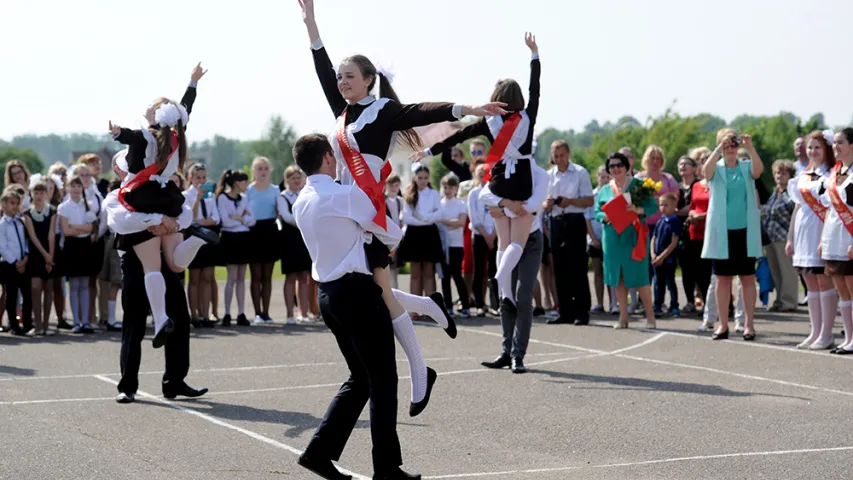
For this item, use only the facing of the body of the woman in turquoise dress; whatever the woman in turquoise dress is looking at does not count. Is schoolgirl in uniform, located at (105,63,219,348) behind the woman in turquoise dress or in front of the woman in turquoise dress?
in front

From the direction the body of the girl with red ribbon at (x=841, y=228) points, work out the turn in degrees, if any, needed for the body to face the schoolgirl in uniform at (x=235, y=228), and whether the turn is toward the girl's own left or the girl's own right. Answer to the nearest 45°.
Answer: approximately 45° to the girl's own right

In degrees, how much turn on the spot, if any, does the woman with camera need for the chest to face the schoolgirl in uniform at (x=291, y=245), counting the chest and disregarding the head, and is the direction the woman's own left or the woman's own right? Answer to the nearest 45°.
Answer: approximately 90° to the woman's own right

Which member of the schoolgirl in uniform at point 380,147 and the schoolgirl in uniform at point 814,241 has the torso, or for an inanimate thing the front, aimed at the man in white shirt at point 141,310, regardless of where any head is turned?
the schoolgirl in uniform at point 814,241

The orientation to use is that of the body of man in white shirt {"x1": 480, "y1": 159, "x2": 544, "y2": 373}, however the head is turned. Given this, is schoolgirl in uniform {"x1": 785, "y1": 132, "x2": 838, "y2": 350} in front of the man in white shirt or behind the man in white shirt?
behind

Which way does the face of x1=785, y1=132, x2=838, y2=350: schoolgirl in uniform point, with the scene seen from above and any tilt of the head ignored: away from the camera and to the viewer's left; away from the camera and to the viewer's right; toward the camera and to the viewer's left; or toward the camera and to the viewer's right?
toward the camera and to the viewer's left

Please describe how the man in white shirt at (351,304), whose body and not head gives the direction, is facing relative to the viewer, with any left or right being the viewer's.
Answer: facing away from the viewer and to the right of the viewer

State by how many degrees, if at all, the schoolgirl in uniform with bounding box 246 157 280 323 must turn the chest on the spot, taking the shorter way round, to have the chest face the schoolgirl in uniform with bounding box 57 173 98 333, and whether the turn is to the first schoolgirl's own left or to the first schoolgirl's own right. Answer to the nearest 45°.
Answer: approximately 90° to the first schoolgirl's own right

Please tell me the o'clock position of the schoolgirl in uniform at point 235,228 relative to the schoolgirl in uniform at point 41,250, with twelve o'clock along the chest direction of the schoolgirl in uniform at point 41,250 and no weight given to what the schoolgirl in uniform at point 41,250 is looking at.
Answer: the schoolgirl in uniform at point 235,228 is roughly at 9 o'clock from the schoolgirl in uniform at point 41,250.
